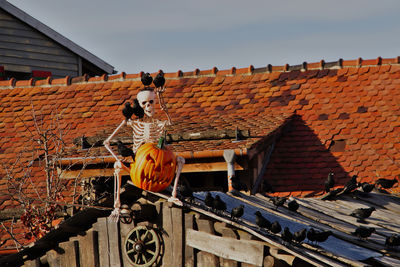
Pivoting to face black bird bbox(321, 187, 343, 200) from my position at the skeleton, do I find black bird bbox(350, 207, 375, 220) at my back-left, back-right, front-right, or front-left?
front-right

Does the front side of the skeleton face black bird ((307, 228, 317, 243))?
no

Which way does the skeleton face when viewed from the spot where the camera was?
facing the viewer

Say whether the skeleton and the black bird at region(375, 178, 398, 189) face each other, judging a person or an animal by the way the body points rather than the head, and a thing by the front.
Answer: no
